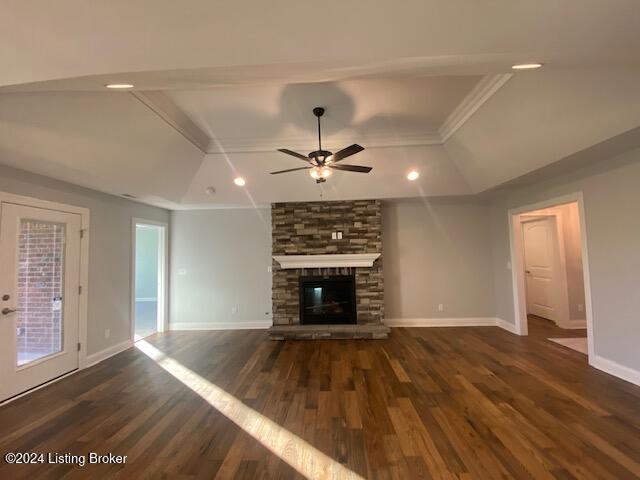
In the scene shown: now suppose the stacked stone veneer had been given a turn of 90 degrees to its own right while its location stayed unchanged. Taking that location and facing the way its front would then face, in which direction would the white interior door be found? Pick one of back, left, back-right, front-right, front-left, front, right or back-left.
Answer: back

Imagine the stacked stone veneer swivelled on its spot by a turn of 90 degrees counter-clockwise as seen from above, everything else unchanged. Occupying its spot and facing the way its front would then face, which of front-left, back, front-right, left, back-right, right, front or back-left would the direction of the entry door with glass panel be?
back-right

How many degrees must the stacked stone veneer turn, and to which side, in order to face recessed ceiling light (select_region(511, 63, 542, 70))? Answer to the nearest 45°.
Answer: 0° — it already faces it

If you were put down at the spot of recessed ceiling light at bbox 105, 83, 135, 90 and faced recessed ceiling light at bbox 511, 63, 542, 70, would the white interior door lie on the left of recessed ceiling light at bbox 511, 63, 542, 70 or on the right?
left

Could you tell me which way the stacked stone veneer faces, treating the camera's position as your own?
facing the viewer

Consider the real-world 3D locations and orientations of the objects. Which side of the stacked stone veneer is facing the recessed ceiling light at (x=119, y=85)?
front
